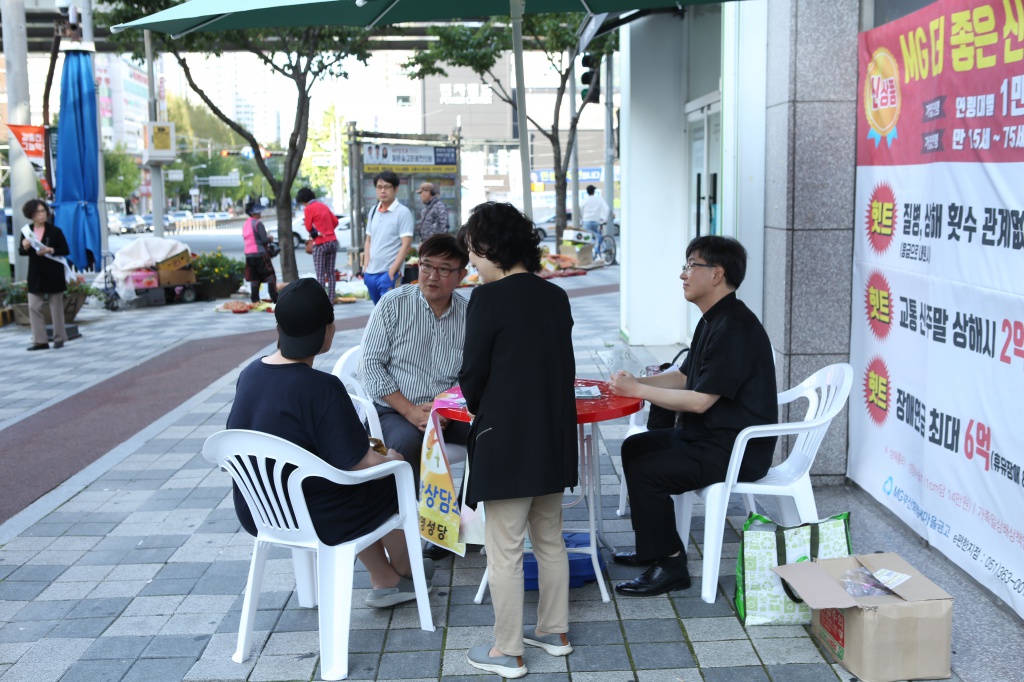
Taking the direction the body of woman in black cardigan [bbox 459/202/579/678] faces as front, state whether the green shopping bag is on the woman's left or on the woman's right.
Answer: on the woman's right

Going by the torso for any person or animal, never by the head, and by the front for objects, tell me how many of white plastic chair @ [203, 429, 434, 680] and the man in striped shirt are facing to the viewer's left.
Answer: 0

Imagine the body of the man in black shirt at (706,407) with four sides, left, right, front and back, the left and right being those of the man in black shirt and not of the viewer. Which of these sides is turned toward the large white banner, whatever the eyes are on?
back

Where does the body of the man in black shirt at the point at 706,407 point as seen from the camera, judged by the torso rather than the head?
to the viewer's left

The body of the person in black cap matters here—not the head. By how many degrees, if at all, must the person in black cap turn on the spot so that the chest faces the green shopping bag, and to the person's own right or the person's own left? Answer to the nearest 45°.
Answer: approximately 45° to the person's own right

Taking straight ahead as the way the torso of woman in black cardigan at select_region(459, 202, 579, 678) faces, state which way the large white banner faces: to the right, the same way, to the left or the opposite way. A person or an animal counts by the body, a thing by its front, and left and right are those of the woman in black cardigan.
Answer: to the left

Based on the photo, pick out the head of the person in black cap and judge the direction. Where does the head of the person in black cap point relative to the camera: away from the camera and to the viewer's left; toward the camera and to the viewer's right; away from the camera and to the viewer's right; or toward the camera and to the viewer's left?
away from the camera and to the viewer's right

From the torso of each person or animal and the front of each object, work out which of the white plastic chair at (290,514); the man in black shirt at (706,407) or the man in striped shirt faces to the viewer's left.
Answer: the man in black shirt

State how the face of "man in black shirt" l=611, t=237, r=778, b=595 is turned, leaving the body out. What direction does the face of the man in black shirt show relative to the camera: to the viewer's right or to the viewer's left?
to the viewer's left

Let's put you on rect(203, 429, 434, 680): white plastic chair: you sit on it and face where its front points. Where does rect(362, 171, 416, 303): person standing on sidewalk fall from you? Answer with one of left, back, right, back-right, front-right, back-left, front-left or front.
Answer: front-left

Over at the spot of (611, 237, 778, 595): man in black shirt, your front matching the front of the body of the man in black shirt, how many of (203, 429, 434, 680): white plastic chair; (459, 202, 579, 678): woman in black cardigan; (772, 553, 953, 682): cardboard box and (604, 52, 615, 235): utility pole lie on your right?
1

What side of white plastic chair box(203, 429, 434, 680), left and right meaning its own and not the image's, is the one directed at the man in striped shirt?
front

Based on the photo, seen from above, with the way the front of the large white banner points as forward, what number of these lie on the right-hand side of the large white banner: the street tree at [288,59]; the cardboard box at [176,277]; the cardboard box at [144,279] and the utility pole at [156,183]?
4
